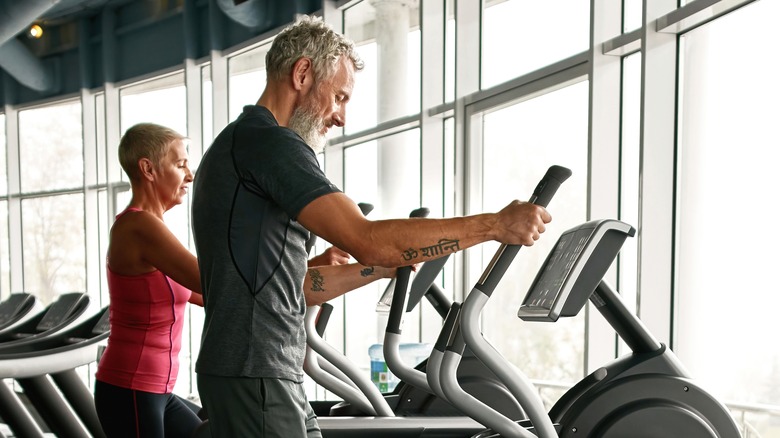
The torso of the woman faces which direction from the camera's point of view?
to the viewer's right

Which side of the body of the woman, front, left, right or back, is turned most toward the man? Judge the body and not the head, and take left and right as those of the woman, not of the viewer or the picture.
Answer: right

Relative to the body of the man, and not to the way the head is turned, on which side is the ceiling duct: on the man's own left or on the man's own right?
on the man's own left

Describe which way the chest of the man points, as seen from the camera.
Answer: to the viewer's right

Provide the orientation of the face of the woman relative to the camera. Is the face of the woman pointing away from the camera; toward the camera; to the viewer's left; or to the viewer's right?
to the viewer's right

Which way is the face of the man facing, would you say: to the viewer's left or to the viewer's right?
to the viewer's right
